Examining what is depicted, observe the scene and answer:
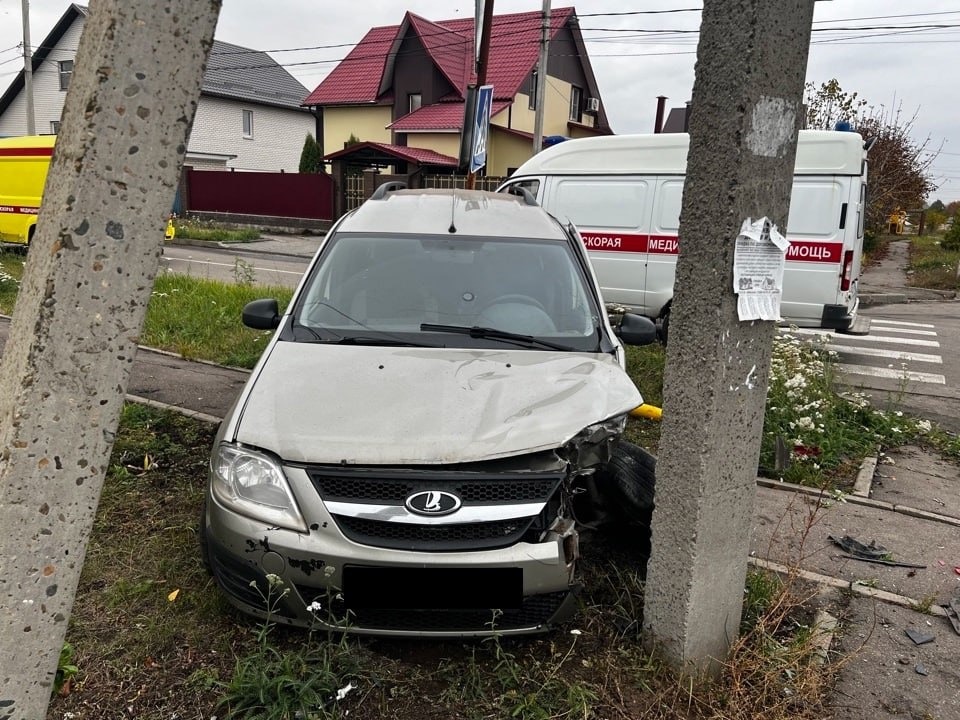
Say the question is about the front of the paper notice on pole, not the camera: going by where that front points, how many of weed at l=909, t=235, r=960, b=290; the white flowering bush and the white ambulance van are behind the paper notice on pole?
3

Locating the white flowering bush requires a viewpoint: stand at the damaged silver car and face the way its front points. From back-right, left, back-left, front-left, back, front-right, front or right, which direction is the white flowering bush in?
back-left

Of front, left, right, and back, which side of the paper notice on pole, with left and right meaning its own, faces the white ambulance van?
back

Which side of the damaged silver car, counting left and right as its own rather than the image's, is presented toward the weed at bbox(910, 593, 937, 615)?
left

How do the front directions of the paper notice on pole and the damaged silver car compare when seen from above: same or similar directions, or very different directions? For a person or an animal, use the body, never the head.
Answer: same or similar directions

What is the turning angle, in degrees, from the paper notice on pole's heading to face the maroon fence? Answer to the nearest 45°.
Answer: approximately 135° to its right

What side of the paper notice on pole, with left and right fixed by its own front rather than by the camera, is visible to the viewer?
front

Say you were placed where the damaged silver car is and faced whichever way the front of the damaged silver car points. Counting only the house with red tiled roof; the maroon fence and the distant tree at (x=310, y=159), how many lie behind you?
3

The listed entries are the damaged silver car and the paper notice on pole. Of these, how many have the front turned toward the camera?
2

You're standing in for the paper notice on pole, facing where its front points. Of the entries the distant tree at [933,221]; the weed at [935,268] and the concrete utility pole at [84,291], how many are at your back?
2

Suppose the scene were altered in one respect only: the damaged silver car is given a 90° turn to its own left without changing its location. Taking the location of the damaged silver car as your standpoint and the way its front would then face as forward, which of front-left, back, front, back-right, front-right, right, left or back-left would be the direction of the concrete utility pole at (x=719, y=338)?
front

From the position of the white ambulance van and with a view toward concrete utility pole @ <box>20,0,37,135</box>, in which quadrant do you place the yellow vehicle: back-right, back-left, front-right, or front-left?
front-left

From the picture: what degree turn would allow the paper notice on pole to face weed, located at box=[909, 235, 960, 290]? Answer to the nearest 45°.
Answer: approximately 180°

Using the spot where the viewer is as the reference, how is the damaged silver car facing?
facing the viewer
